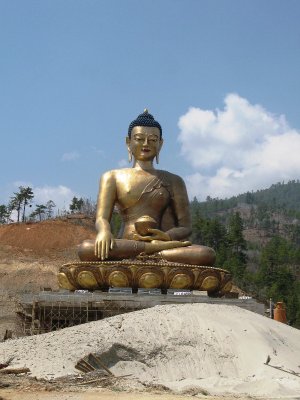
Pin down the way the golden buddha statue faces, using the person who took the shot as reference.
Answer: facing the viewer

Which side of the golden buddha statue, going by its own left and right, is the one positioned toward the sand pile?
front

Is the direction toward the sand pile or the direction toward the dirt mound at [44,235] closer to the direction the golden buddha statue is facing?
the sand pile

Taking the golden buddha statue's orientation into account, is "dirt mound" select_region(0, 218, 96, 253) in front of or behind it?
behind
